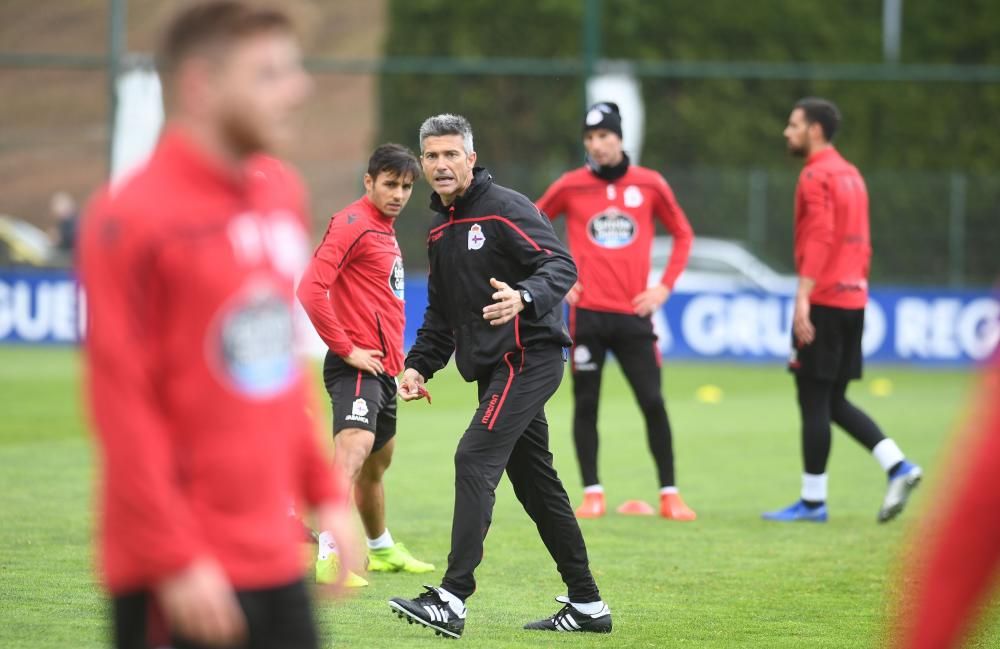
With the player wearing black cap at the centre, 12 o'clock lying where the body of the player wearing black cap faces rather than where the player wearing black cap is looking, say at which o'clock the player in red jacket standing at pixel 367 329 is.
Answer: The player in red jacket standing is roughly at 1 o'clock from the player wearing black cap.

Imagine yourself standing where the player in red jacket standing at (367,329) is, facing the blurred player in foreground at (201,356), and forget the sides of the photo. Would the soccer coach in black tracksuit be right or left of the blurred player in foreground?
left

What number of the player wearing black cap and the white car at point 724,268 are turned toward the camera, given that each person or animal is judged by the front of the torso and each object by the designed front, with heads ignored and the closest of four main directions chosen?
1

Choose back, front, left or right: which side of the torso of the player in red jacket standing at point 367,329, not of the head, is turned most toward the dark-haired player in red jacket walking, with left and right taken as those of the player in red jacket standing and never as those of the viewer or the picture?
left

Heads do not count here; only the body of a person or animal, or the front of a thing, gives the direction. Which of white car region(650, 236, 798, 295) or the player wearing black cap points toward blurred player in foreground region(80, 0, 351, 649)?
the player wearing black cap

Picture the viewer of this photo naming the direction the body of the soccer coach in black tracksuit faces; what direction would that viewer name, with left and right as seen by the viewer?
facing the viewer and to the left of the viewer

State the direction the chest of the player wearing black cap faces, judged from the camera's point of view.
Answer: toward the camera

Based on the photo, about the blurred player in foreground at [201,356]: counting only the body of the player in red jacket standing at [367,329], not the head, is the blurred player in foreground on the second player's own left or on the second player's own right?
on the second player's own right

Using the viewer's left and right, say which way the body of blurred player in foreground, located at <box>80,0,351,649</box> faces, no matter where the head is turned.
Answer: facing the viewer and to the right of the viewer

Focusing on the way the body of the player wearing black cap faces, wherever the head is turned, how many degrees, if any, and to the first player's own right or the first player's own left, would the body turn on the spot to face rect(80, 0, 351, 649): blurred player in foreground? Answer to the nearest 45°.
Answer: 0° — they already face them

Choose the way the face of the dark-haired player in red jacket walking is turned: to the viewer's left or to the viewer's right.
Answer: to the viewer's left
